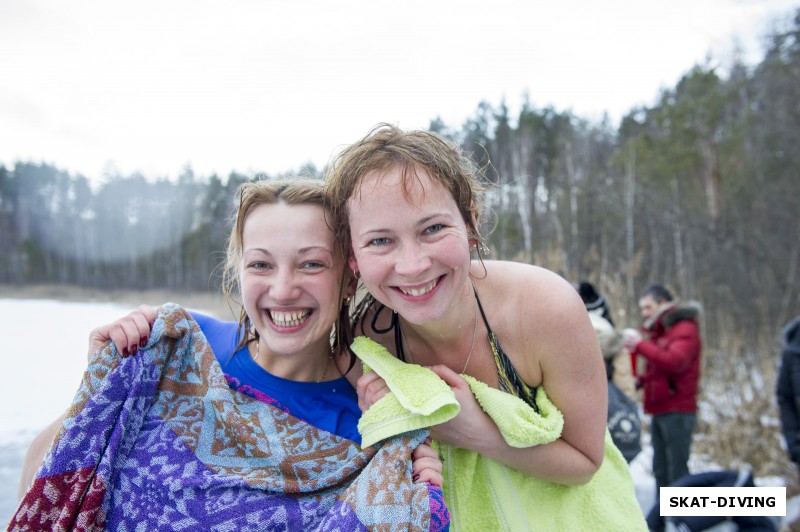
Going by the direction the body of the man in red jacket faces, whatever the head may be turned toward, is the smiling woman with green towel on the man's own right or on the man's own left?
on the man's own left

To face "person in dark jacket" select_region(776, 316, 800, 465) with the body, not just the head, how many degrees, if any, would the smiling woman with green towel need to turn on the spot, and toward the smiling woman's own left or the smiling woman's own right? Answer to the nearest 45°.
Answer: approximately 180°

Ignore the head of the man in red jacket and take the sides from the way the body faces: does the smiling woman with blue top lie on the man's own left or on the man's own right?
on the man's own left

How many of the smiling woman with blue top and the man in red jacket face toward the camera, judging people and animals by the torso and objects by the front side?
1

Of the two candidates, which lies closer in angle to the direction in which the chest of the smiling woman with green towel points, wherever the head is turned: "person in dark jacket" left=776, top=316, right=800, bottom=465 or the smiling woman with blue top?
the smiling woman with blue top

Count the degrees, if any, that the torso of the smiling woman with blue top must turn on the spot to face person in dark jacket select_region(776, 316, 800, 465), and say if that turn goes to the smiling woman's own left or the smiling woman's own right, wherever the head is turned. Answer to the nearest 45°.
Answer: approximately 90° to the smiling woman's own left

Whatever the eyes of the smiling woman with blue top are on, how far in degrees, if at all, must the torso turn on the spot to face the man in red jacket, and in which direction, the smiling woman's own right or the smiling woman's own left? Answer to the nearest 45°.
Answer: approximately 135° to the smiling woman's own left

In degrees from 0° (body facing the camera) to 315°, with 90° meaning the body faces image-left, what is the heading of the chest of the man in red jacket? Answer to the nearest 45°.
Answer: approximately 90°

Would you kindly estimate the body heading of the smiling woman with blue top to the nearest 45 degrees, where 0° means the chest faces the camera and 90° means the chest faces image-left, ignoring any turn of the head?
approximately 0°

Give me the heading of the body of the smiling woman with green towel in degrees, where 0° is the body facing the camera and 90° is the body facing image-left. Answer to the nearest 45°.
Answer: approximately 45°

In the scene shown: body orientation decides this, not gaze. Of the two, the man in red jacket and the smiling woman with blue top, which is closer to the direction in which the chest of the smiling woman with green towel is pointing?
the smiling woman with blue top
